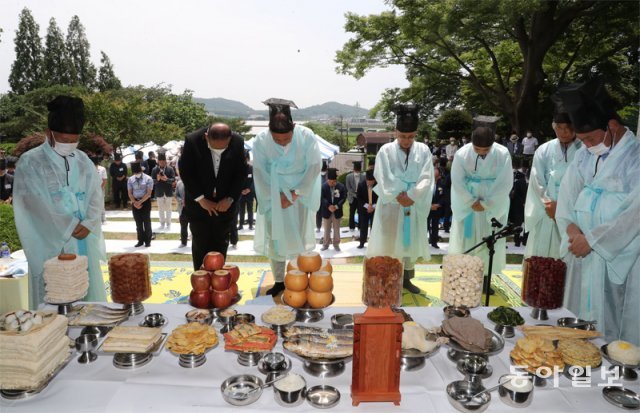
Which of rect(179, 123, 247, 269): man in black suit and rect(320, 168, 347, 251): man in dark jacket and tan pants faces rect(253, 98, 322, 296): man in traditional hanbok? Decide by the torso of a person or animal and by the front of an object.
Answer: rect(320, 168, 347, 251): man in dark jacket and tan pants

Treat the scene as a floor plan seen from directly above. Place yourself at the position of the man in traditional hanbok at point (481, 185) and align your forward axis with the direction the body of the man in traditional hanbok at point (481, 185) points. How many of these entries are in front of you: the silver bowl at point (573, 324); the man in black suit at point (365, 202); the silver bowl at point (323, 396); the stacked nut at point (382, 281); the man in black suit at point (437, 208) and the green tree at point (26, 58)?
3

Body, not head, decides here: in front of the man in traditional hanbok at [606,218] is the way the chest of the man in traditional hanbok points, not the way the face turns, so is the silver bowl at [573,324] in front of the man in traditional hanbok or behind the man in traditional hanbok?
in front

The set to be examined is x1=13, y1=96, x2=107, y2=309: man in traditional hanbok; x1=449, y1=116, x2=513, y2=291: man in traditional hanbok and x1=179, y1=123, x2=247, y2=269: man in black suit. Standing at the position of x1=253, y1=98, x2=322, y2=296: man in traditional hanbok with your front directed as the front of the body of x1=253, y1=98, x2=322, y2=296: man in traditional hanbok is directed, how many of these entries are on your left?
1

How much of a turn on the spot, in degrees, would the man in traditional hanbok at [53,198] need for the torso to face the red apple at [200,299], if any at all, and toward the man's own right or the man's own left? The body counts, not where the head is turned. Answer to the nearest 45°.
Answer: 0° — they already face it

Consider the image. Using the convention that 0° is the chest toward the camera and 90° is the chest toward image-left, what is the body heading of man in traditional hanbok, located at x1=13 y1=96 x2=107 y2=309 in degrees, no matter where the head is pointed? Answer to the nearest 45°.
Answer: approximately 315°

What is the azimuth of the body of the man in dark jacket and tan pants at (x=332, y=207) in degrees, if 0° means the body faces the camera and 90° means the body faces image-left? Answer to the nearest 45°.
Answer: approximately 0°
